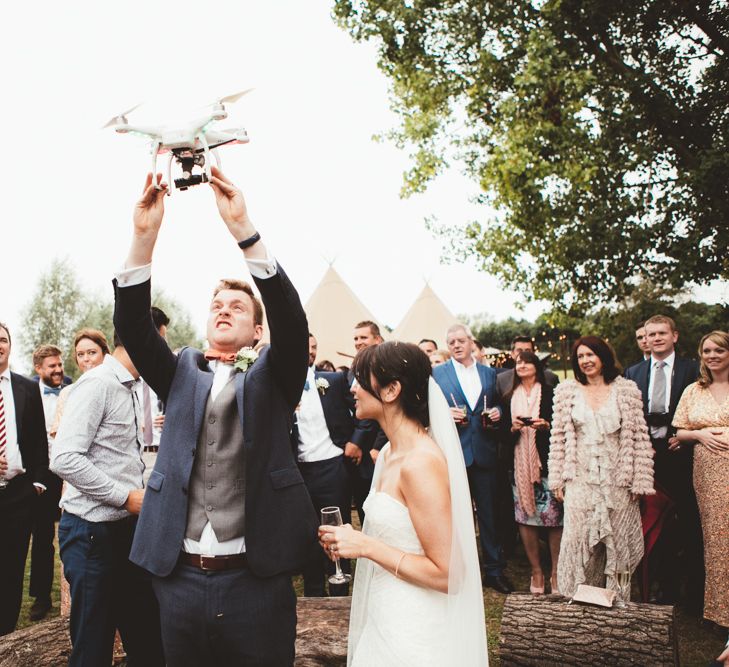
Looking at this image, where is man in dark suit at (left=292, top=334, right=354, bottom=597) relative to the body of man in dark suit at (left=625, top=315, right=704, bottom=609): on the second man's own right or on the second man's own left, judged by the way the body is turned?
on the second man's own right

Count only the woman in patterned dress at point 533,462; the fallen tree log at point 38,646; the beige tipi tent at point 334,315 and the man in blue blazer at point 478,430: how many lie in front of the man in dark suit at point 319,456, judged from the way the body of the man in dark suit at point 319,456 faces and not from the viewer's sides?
1

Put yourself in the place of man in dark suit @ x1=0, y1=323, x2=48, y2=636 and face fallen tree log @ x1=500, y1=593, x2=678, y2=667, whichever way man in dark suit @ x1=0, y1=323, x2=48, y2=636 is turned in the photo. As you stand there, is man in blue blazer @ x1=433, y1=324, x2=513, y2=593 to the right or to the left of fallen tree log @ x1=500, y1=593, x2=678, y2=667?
left

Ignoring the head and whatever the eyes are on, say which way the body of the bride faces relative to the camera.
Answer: to the viewer's left

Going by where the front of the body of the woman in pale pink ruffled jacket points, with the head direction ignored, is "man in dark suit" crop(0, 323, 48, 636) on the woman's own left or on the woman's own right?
on the woman's own right

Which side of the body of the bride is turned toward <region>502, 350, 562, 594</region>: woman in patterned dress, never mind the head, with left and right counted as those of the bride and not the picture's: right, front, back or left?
right

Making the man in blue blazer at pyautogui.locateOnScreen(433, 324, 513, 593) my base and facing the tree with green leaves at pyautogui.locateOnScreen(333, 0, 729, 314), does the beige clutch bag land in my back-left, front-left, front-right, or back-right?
back-right
